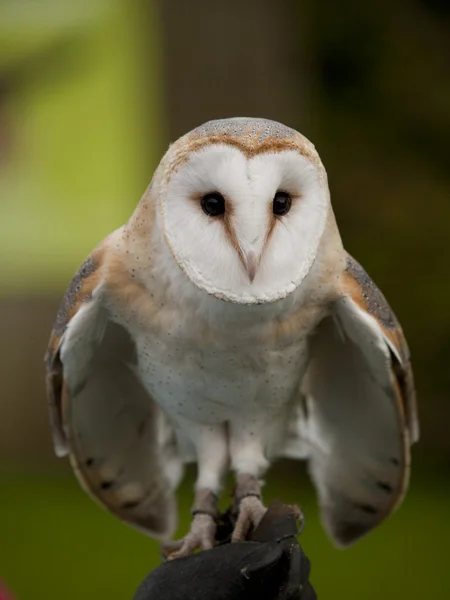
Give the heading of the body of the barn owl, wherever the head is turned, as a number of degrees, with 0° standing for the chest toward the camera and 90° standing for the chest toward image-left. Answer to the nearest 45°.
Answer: approximately 0°
